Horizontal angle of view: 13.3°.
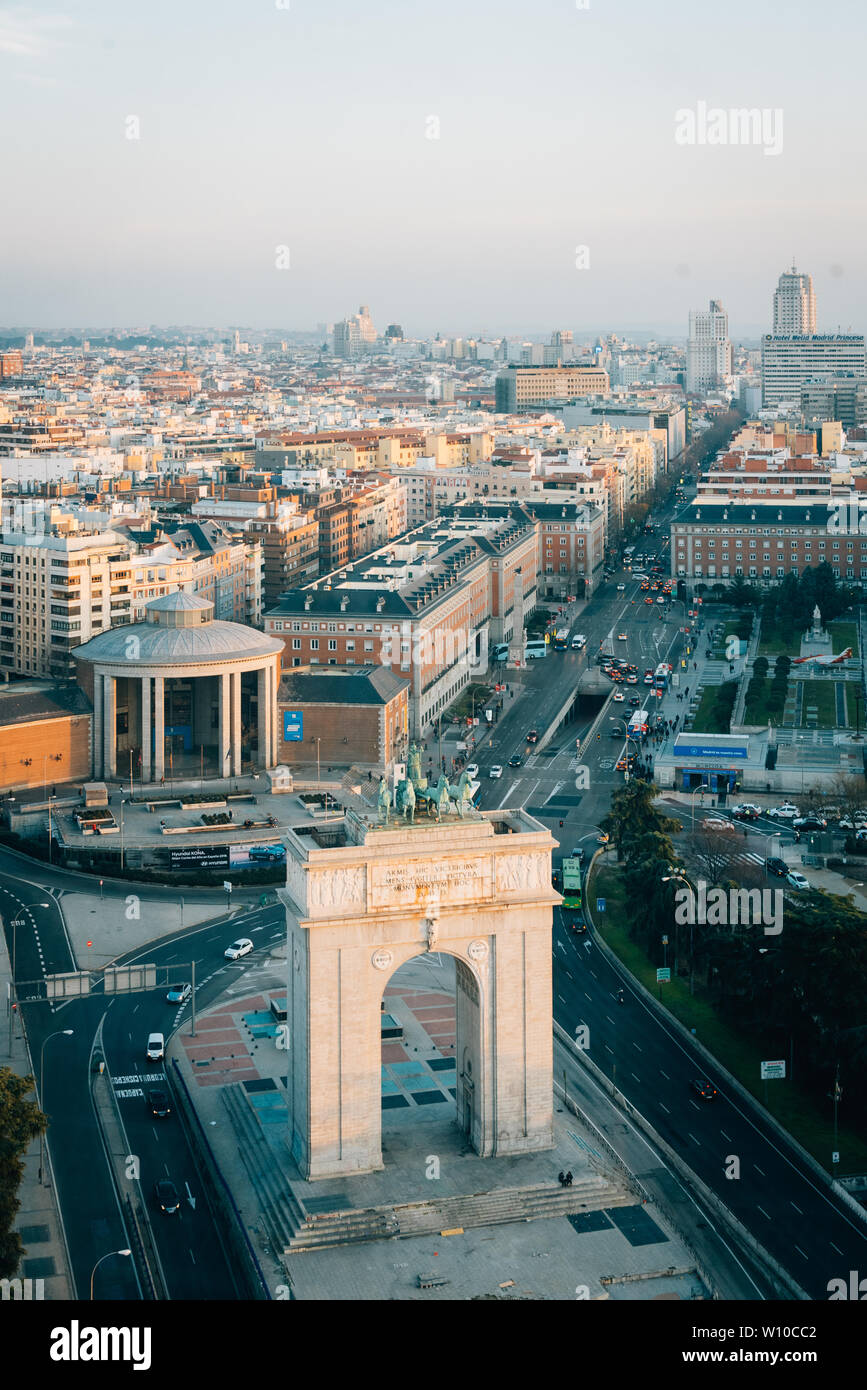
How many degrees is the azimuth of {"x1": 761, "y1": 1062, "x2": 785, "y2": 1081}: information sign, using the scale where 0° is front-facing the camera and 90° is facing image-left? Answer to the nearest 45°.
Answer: approximately 0°

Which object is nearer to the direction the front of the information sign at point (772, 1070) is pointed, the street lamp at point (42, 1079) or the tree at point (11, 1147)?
the tree

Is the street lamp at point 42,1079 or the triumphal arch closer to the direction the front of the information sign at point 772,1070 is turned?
the triumphal arch

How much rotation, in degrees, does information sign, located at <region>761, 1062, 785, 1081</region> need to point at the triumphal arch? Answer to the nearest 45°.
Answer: approximately 45° to its right

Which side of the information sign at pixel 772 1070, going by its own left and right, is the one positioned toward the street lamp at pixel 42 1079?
right

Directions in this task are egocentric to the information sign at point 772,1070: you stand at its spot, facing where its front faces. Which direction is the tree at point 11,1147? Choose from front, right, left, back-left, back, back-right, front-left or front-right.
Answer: front-right
